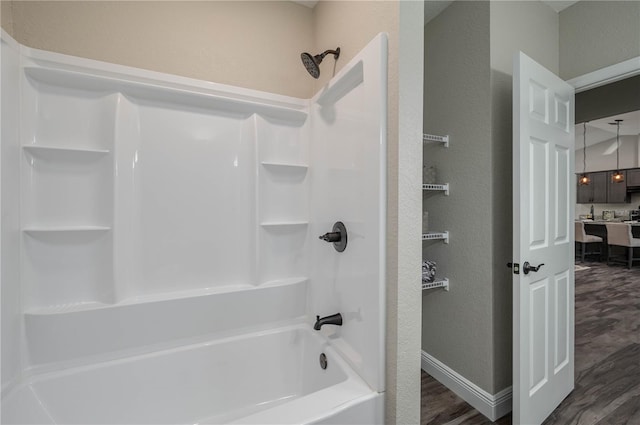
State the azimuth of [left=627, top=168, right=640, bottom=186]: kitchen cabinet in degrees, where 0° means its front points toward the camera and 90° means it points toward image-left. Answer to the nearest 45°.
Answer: approximately 0°

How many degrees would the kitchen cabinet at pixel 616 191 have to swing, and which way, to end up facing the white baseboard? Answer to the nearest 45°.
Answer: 0° — it already faces it

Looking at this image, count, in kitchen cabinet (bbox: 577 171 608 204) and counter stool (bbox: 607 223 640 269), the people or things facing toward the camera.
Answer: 1

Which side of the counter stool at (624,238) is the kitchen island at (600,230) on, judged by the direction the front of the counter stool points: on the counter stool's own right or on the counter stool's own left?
on the counter stool's own left

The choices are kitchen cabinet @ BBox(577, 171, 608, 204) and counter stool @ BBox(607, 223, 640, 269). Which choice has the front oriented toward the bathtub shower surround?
the kitchen cabinet

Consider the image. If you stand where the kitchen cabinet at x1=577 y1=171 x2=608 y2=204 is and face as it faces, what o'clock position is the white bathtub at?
The white bathtub is roughly at 12 o'clock from the kitchen cabinet.

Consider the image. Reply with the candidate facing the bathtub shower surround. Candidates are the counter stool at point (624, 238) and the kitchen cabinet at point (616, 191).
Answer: the kitchen cabinet

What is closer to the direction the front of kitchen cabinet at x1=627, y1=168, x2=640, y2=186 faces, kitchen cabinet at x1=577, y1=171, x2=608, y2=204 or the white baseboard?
the white baseboard

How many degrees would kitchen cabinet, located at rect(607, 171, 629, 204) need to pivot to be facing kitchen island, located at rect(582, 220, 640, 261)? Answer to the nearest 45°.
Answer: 0° — it already faces it
